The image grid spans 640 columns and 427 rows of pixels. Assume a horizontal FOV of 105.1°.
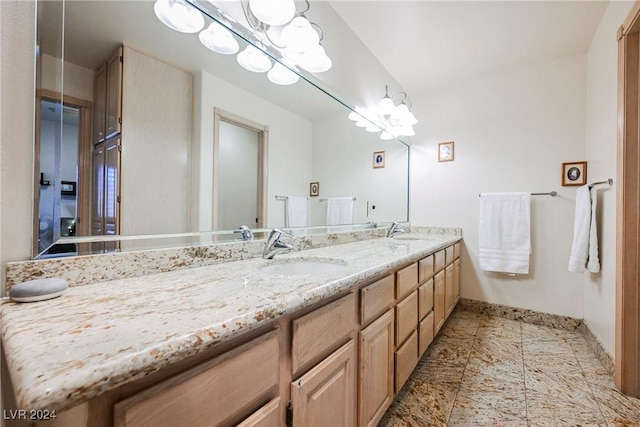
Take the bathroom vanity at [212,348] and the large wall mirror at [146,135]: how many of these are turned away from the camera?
0

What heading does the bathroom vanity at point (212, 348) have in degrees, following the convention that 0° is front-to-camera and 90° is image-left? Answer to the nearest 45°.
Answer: approximately 315°

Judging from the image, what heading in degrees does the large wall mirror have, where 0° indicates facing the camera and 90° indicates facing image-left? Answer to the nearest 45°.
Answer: approximately 315°

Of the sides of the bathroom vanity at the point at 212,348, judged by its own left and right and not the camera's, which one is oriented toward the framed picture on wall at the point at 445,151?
left

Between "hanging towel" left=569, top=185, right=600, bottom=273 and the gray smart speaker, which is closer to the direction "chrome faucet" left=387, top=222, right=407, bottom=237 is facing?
the hanging towel

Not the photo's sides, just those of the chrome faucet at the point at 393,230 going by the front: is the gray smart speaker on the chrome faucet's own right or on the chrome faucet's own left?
on the chrome faucet's own right

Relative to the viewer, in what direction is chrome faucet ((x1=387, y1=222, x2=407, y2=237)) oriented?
to the viewer's right
